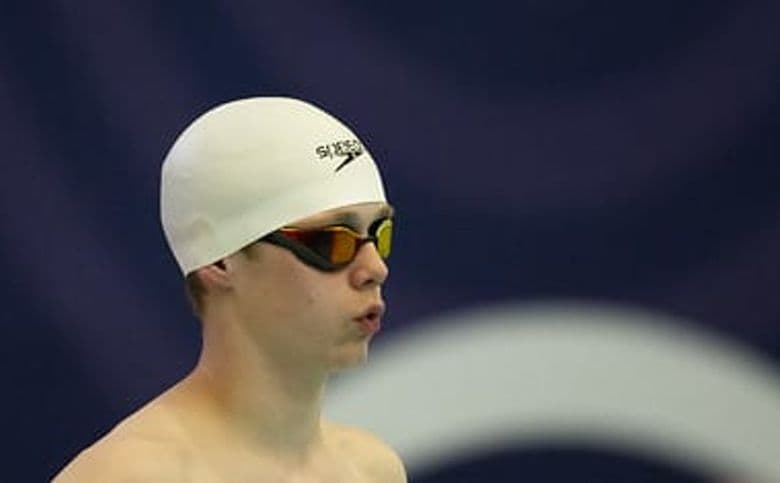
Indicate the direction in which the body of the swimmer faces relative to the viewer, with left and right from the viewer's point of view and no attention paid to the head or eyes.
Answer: facing the viewer and to the right of the viewer

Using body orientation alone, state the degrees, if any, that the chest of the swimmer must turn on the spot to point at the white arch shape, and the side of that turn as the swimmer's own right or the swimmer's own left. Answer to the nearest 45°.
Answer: approximately 90° to the swimmer's own left
